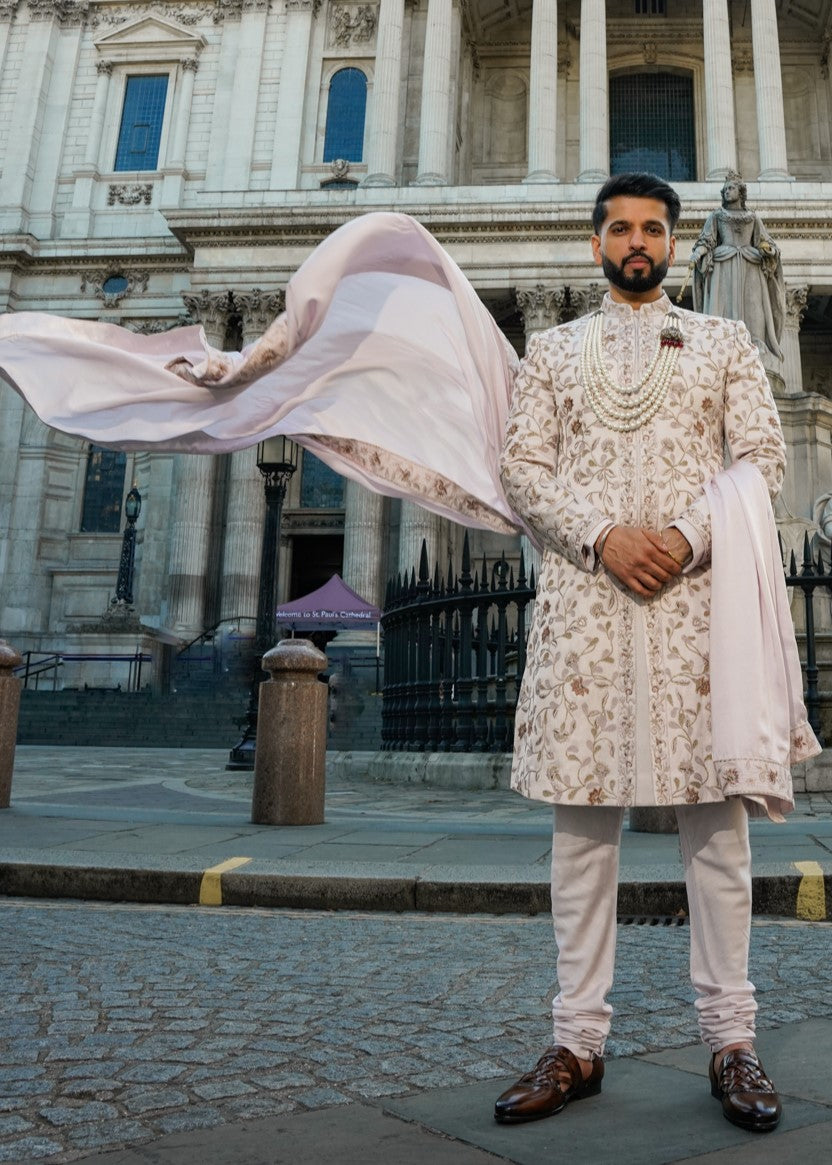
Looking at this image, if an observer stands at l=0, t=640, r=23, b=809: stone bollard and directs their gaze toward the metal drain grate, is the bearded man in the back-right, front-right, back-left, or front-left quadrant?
front-right

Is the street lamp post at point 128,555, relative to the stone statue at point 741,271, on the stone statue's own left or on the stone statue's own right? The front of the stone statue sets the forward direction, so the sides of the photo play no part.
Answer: on the stone statue's own right

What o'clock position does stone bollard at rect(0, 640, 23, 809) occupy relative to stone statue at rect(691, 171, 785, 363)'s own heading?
The stone bollard is roughly at 2 o'clock from the stone statue.

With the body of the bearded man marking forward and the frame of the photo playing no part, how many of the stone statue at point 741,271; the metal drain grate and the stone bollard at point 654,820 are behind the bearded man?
3

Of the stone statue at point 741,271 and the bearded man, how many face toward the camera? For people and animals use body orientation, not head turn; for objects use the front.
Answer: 2

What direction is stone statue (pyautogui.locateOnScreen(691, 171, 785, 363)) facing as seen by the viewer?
toward the camera

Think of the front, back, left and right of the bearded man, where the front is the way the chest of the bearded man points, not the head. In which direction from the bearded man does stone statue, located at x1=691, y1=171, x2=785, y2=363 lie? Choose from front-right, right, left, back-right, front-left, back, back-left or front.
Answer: back

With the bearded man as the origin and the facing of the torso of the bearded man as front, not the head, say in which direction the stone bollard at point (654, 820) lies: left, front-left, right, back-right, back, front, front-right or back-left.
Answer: back

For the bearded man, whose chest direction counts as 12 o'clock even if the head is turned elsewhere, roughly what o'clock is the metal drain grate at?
The metal drain grate is roughly at 6 o'clock from the bearded man.

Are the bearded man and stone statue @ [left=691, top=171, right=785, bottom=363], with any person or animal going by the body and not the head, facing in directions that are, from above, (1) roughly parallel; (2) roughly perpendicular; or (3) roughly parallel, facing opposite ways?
roughly parallel
